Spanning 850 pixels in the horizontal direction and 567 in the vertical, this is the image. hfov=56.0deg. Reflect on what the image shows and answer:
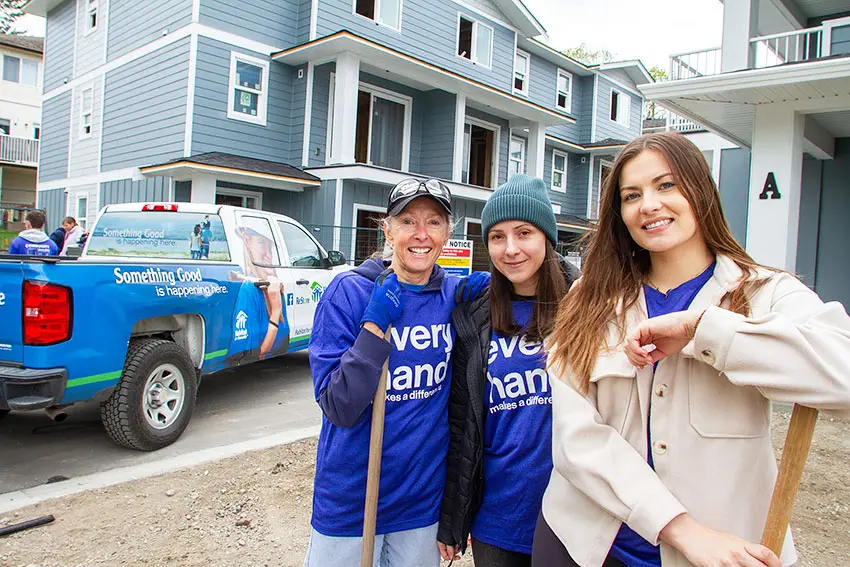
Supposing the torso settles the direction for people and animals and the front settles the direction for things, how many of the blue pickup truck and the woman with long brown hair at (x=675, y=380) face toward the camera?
1

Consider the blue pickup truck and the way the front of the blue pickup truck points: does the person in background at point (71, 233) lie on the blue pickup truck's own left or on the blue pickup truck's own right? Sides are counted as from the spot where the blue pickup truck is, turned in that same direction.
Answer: on the blue pickup truck's own left

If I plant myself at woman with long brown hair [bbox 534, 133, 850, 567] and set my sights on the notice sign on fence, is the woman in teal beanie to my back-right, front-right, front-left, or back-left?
front-left

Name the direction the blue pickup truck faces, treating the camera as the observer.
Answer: facing away from the viewer and to the right of the viewer

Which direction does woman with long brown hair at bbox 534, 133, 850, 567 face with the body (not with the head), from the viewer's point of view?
toward the camera

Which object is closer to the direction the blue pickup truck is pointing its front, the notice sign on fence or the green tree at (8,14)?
the notice sign on fence

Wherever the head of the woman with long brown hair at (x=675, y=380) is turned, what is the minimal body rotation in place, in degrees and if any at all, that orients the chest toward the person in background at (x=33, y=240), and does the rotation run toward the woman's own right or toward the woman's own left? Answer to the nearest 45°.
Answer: approximately 135° to the woman's own right

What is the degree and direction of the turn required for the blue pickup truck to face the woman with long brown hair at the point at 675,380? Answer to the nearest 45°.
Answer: approximately 135° to its right

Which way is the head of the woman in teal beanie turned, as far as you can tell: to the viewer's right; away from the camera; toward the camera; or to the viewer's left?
toward the camera

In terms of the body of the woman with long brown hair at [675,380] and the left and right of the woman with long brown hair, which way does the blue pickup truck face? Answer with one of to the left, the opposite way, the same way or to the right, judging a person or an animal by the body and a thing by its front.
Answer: the opposite way

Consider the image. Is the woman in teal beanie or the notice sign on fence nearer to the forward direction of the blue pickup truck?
the notice sign on fence

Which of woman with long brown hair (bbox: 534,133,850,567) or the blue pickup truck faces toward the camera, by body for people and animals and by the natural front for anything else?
the woman with long brown hair

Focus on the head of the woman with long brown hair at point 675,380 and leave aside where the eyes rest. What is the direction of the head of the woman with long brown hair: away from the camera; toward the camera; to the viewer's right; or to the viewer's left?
toward the camera
